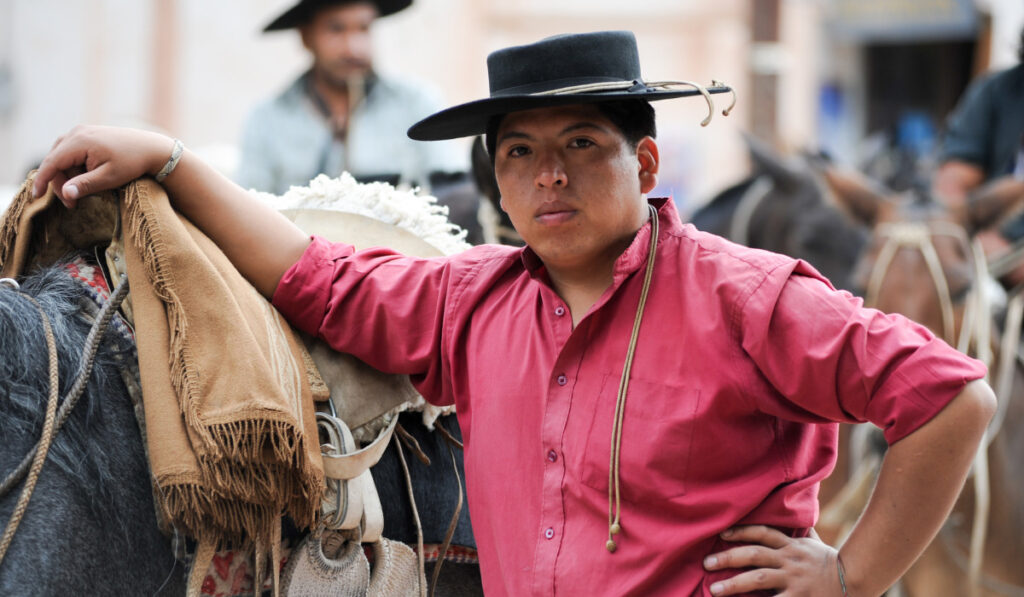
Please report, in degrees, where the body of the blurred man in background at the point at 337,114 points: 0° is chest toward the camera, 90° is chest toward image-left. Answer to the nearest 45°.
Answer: approximately 0°

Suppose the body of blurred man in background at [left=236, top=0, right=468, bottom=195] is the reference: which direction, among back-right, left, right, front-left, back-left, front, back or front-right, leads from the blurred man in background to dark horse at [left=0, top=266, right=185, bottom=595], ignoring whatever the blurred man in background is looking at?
front

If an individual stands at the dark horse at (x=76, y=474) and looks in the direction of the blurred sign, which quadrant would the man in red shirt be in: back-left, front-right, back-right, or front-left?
front-right

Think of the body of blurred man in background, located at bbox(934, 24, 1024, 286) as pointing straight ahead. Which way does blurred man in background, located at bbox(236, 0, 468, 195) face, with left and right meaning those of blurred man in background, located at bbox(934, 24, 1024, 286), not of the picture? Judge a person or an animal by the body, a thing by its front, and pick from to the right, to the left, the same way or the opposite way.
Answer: to the left

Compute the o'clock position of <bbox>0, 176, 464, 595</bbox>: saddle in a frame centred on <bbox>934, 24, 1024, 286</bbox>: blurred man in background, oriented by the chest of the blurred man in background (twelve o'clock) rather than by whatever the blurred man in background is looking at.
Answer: The saddle is roughly at 11 o'clock from the blurred man in background.

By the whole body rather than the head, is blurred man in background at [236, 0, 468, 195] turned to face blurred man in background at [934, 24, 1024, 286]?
no

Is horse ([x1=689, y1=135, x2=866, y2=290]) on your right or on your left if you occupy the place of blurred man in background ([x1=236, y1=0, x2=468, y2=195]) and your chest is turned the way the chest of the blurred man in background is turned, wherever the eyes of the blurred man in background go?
on your left

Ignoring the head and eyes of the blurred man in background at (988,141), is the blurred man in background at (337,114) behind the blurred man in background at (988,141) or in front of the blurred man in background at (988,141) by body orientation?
in front

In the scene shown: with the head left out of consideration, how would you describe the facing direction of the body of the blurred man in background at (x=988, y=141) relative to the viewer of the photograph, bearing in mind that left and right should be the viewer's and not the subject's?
facing the viewer and to the left of the viewer

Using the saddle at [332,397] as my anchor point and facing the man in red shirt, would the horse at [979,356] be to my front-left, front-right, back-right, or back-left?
front-left

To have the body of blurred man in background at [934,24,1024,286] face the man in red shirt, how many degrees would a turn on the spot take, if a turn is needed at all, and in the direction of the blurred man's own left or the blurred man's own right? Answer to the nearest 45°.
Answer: approximately 45° to the blurred man's own left

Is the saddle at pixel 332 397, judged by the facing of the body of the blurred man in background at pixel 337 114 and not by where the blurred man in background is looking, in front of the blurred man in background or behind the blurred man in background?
in front

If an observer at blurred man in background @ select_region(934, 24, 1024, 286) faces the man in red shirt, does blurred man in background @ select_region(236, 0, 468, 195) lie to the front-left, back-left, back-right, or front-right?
front-right

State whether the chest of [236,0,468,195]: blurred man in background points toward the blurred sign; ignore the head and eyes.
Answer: no

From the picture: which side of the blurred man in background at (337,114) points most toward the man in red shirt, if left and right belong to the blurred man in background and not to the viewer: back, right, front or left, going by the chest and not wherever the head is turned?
front

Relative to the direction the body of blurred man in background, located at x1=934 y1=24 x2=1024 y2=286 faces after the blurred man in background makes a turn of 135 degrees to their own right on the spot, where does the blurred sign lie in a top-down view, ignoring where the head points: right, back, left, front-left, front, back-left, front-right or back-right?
front

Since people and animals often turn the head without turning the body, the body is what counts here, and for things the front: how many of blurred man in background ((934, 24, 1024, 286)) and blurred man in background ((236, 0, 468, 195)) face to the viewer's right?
0
